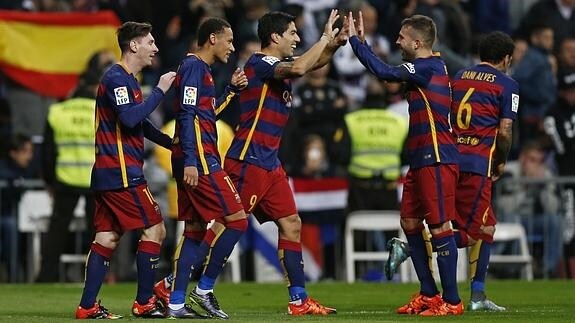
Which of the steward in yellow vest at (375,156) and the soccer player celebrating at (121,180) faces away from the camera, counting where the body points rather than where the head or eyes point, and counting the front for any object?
the steward in yellow vest

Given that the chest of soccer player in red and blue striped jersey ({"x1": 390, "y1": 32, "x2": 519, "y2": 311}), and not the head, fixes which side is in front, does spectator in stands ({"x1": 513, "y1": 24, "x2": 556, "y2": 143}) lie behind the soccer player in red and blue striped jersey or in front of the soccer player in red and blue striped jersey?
in front

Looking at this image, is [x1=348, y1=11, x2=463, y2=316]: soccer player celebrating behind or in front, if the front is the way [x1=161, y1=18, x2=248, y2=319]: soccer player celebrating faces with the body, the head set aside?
in front

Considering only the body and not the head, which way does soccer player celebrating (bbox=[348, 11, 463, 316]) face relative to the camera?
to the viewer's left

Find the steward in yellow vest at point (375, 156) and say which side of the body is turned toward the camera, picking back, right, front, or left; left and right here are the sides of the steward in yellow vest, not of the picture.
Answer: back

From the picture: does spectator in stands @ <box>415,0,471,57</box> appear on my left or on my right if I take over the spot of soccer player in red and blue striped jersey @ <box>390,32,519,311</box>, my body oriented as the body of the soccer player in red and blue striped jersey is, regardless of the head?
on my left

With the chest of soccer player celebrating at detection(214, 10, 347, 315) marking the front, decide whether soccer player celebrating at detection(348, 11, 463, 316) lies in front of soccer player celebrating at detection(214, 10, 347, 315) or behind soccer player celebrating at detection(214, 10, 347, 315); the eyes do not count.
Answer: in front
